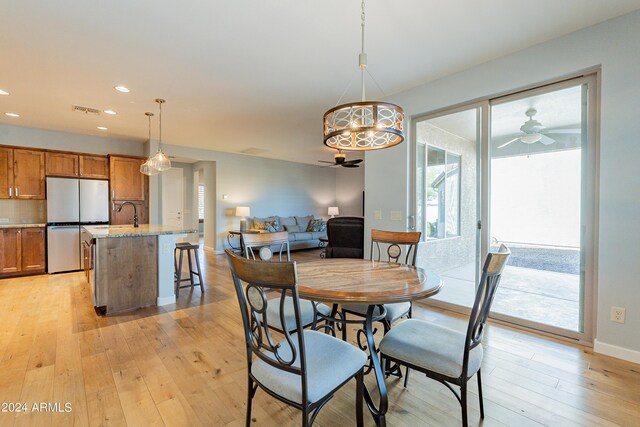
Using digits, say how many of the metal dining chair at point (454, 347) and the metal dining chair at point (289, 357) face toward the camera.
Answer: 0

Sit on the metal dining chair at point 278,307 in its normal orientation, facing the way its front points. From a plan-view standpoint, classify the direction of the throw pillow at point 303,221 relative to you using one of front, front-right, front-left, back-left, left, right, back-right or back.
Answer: back-left

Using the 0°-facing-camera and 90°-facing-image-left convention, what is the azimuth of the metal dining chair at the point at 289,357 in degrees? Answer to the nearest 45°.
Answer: approximately 225°

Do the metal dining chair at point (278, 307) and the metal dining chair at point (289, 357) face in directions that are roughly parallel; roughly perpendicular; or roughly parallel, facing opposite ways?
roughly perpendicular

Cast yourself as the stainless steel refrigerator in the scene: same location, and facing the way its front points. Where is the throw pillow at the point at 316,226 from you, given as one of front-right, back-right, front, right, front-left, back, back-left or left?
left

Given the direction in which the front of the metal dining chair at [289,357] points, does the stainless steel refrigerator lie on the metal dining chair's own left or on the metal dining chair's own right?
on the metal dining chair's own left

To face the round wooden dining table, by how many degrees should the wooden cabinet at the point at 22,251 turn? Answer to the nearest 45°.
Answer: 0° — it already faces it

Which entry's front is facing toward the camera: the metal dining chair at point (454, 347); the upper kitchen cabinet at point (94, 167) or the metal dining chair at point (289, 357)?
the upper kitchen cabinet

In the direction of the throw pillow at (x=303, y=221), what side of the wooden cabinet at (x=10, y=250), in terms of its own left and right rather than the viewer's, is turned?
left

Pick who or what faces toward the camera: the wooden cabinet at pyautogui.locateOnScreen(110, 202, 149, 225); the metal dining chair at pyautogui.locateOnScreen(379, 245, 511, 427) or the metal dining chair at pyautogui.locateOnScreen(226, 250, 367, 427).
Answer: the wooden cabinet

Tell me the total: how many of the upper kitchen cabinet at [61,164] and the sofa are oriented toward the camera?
2
